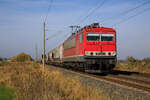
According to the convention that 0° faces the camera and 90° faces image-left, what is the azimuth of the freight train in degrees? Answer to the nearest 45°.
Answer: approximately 315°
